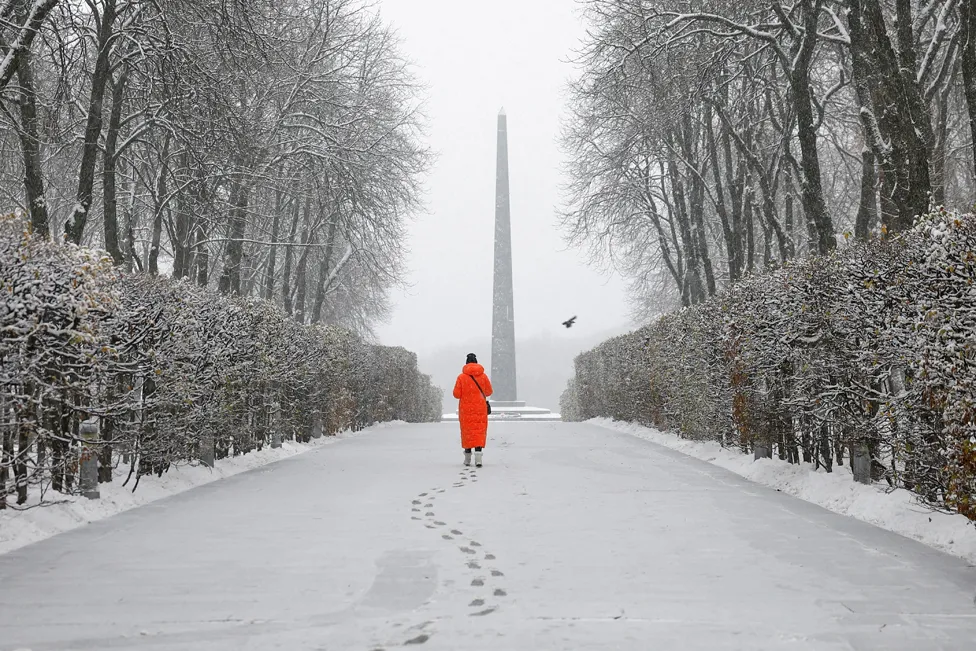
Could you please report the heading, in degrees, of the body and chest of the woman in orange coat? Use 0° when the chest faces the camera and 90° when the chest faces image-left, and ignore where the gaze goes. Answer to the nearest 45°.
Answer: approximately 180°

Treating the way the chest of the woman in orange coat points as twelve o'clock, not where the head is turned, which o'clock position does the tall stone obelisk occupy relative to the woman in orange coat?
The tall stone obelisk is roughly at 12 o'clock from the woman in orange coat.

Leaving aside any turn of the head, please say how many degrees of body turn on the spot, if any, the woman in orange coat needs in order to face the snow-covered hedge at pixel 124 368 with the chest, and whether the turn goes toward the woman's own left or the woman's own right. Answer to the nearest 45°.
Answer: approximately 135° to the woman's own left

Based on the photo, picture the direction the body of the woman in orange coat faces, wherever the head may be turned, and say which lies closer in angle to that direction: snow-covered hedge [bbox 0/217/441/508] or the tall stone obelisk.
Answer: the tall stone obelisk
